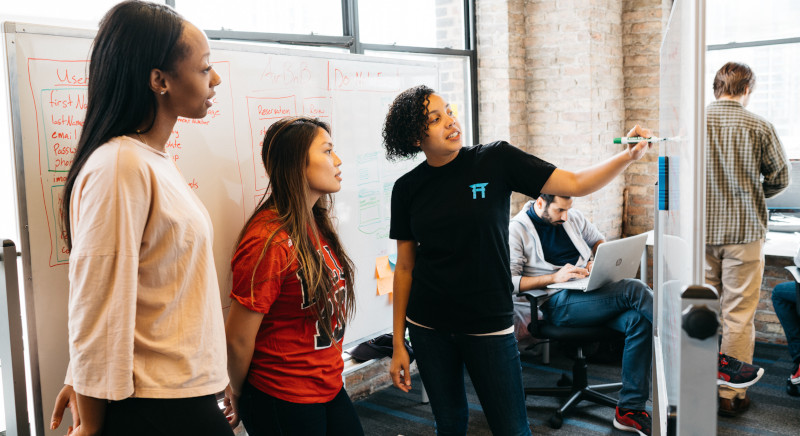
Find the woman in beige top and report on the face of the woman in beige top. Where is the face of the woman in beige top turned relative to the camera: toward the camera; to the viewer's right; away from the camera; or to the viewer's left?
to the viewer's right

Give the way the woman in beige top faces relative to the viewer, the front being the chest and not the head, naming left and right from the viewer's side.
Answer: facing to the right of the viewer

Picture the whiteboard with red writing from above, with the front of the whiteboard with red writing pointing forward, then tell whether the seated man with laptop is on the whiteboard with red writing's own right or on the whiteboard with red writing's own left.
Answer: on the whiteboard with red writing's own left

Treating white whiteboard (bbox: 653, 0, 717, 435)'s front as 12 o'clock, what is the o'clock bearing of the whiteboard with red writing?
The whiteboard with red writing is roughly at 1 o'clock from the white whiteboard.

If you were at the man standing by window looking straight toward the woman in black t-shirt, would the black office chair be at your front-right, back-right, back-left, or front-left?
front-right

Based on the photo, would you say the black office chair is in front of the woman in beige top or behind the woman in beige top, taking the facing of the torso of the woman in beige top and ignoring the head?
in front

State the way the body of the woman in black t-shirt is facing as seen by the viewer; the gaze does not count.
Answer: toward the camera

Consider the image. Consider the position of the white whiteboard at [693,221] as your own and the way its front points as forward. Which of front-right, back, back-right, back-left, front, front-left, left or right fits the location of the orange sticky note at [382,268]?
front-right

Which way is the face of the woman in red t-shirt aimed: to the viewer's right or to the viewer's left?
to the viewer's right

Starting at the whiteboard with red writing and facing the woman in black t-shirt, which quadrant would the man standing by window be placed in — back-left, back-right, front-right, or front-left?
front-left

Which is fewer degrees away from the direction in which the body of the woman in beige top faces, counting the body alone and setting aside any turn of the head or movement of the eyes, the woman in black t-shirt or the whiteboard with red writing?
the woman in black t-shirt

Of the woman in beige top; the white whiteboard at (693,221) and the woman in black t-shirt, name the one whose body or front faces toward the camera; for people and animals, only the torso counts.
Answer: the woman in black t-shirt

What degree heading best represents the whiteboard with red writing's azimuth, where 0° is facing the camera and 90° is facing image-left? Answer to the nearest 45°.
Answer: approximately 315°
